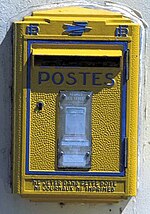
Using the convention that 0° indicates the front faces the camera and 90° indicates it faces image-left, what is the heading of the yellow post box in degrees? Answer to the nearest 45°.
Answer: approximately 0°
